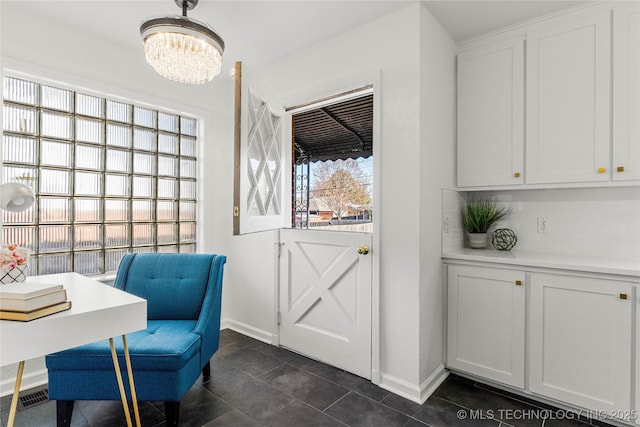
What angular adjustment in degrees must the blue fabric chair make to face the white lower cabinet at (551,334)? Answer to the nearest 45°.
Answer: approximately 90° to its left

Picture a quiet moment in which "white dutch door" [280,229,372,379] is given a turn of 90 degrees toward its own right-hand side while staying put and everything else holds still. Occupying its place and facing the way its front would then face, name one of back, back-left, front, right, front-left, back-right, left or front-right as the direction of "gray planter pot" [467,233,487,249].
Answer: back-right

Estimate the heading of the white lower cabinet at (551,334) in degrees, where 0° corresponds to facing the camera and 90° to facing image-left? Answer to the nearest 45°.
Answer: approximately 45°

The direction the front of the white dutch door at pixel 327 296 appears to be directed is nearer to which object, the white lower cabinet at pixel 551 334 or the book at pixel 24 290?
the book

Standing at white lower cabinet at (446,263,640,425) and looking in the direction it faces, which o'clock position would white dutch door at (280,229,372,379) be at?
The white dutch door is roughly at 1 o'clock from the white lower cabinet.

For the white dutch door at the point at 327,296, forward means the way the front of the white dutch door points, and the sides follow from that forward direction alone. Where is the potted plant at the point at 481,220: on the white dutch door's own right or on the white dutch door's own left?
on the white dutch door's own left

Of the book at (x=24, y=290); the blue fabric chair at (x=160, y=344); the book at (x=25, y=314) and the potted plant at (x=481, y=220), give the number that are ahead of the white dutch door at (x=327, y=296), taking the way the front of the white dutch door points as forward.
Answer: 3

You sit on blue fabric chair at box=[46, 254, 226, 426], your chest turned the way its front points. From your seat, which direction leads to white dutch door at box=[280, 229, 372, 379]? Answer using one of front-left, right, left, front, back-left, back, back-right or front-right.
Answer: back-left

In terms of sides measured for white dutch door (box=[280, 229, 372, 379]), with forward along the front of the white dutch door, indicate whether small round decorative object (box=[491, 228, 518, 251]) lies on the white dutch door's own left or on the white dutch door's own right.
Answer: on the white dutch door's own left
